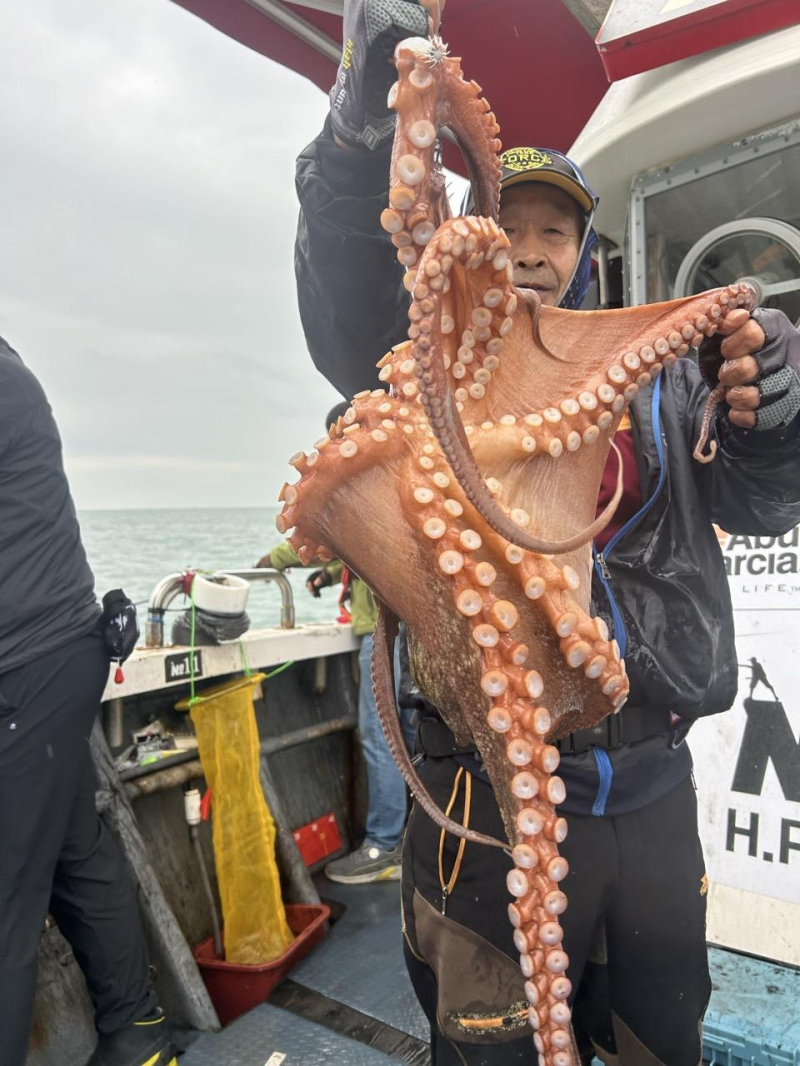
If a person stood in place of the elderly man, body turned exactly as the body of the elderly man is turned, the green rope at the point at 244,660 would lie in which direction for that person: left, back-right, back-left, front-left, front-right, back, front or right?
back-right

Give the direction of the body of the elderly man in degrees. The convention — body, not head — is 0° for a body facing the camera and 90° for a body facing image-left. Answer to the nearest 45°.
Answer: approximately 0°

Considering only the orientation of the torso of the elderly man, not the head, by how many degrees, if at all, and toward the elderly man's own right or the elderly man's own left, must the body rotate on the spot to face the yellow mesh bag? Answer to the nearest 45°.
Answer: approximately 135° to the elderly man's own right
